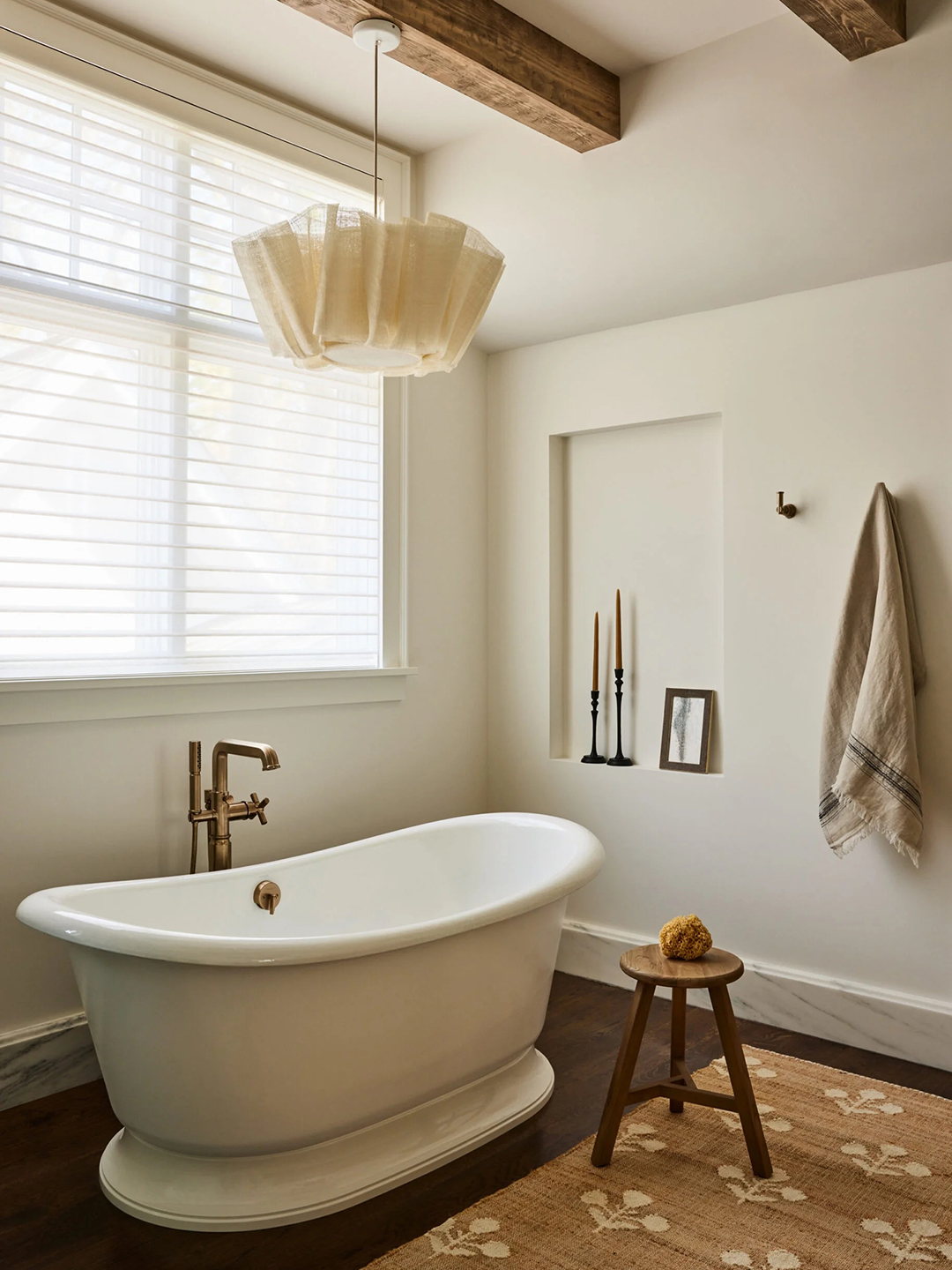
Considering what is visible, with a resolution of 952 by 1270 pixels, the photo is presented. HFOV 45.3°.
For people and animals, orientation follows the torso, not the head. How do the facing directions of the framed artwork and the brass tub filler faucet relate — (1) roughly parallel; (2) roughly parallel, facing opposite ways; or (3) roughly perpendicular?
roughly perpendicular

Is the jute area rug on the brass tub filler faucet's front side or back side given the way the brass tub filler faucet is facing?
on the front side

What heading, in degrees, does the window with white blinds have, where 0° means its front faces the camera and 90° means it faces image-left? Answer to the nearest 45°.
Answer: approximately 315°

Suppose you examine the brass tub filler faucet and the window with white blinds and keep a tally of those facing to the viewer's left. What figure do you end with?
0

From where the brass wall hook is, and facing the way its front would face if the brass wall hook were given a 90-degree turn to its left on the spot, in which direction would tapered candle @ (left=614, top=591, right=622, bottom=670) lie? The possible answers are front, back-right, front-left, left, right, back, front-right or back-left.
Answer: back

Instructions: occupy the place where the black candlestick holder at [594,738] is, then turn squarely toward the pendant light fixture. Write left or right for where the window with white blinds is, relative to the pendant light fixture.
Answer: right

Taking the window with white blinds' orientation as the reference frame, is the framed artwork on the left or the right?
on its left

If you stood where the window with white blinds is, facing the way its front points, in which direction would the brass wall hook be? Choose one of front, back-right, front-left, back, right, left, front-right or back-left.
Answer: front-left

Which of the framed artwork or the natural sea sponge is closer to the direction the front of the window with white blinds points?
the natural sea sponge

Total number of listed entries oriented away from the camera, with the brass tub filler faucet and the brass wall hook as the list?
0

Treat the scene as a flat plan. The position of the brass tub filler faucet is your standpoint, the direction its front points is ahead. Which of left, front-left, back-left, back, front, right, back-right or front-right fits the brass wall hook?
front-left
